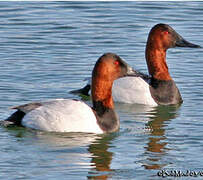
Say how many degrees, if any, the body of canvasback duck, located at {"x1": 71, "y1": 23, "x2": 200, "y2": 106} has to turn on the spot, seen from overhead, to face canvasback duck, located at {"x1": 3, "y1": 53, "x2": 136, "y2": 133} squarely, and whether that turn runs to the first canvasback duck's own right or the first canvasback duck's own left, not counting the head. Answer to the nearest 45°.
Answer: approximately 135° to the first canvasback duck's own right

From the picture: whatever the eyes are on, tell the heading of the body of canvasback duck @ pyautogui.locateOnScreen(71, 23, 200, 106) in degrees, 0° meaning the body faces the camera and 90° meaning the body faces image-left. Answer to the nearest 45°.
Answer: approximately 270°

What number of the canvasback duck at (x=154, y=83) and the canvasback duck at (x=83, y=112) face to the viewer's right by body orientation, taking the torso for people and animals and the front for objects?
2

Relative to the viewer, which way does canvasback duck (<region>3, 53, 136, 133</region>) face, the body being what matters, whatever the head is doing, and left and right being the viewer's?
facing to the right of the viewer

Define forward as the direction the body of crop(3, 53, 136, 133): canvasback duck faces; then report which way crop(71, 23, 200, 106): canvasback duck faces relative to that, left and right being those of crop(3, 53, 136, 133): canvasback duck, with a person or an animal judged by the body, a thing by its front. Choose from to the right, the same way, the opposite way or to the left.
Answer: the same way

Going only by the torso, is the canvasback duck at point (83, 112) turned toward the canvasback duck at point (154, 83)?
no
